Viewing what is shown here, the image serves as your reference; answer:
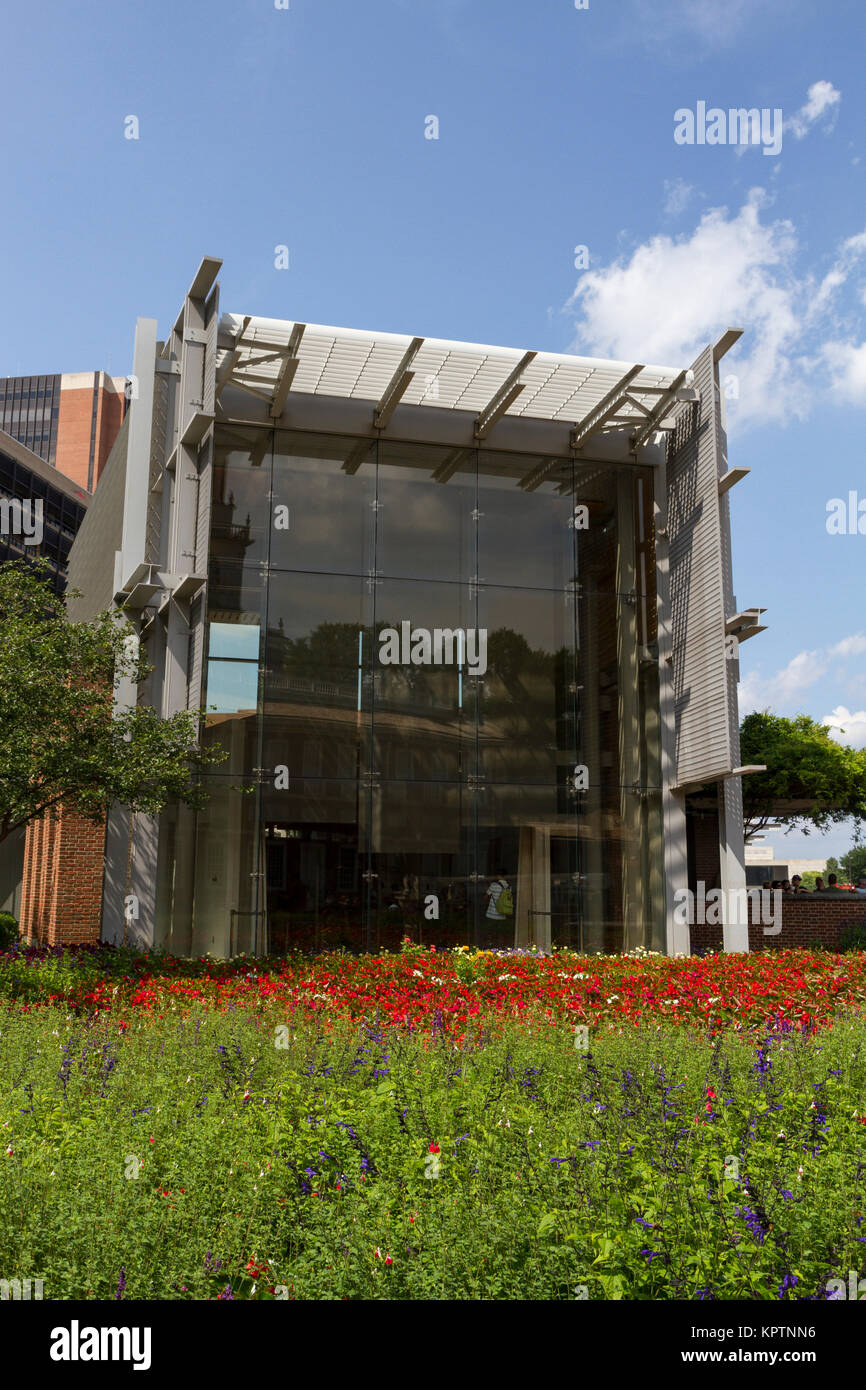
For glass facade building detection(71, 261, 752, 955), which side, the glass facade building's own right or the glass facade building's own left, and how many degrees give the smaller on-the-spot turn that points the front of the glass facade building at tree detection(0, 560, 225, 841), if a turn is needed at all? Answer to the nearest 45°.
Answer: approximately 45° to the glass facade building's own right

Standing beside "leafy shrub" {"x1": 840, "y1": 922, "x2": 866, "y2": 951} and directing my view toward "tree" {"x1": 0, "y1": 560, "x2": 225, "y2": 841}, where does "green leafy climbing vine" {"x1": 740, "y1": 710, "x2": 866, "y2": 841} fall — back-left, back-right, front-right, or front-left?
back-right

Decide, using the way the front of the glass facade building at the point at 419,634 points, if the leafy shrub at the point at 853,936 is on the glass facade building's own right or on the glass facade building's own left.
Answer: on the glass facade building's own left

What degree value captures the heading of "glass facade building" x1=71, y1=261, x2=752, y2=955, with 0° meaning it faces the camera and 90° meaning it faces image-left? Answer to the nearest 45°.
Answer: approximately 0°

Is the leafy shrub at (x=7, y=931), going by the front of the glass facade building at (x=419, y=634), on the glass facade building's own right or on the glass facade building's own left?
on the glass facade building's own right

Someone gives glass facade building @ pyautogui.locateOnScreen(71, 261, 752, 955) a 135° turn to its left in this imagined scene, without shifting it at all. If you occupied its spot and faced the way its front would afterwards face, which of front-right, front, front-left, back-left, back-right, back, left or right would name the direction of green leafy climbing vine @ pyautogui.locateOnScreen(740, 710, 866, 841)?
front
